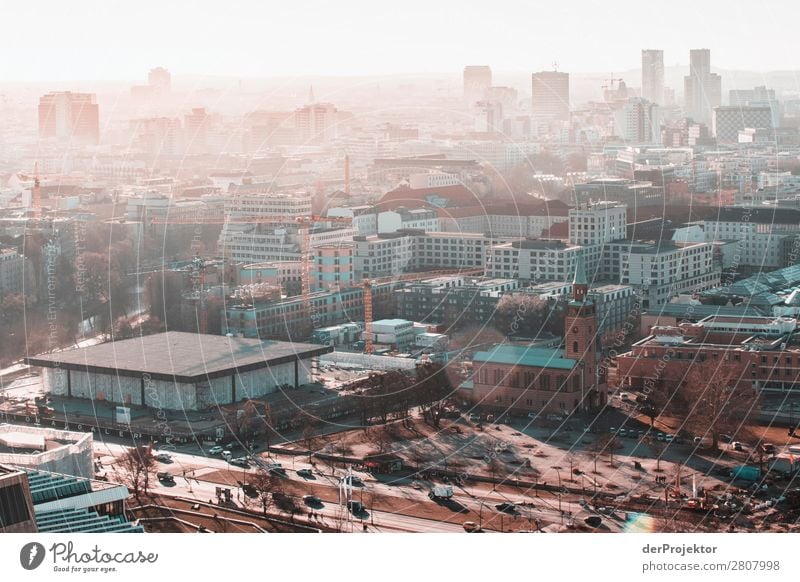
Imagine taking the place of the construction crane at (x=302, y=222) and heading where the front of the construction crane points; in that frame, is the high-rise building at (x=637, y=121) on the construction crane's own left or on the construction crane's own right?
on the construction crane's own right

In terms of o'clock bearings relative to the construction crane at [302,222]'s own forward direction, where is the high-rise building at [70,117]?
The high-rise building is roughly at 2 o'clock from the construction crane.

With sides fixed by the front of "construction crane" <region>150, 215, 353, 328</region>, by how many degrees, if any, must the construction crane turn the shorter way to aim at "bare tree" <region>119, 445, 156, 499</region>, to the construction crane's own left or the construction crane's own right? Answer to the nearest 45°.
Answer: approximately 90° to the construction crane's own left

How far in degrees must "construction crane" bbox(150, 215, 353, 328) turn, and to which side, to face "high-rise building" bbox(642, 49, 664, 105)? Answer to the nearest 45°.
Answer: approximately 135° to its right

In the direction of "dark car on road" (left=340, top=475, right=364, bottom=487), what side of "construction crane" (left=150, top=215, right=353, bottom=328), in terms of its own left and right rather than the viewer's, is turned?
left

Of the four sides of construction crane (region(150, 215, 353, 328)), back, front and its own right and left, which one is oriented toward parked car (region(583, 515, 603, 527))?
left

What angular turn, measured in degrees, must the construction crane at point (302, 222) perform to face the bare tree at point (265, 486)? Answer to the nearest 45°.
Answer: approximately 90° to its left

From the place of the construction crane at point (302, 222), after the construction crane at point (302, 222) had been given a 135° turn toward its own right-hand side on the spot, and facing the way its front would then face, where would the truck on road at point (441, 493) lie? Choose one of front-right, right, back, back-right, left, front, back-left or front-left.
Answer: back-right

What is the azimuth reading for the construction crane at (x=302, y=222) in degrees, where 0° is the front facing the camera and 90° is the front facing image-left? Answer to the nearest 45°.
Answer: approximately 90°
